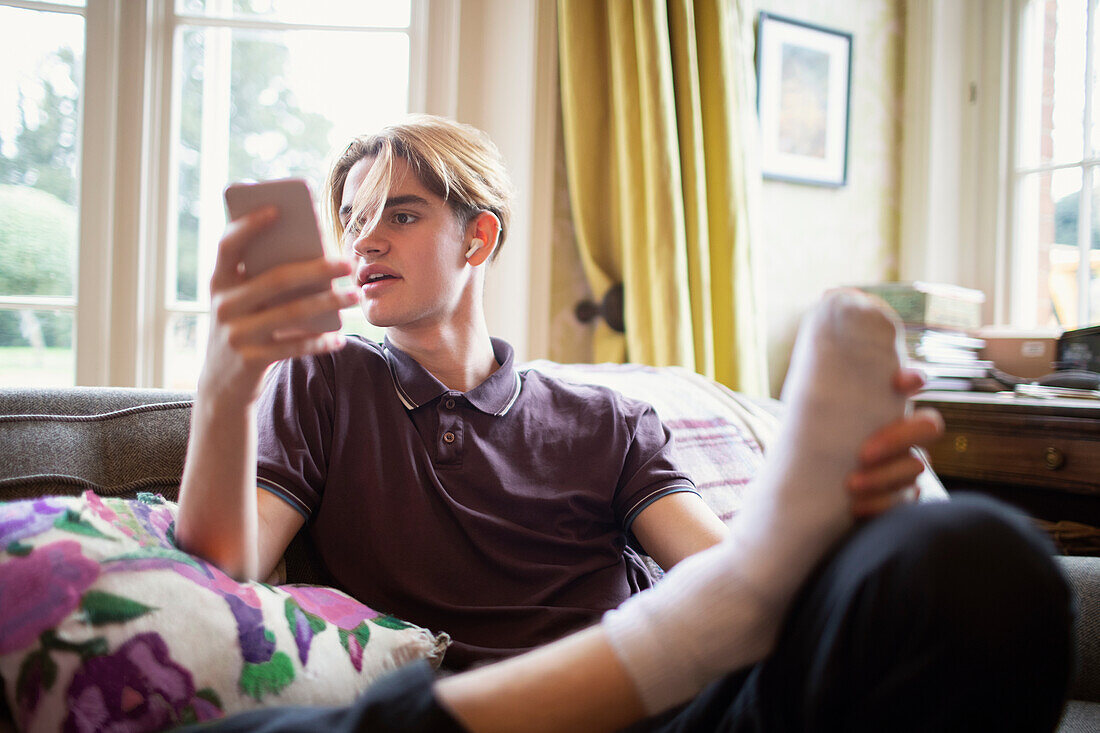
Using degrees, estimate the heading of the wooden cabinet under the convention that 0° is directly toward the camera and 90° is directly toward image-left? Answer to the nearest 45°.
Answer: approximately 0°

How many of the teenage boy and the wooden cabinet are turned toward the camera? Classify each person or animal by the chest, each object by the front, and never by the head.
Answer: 2

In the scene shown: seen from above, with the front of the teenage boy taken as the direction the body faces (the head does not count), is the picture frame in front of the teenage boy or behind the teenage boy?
behind

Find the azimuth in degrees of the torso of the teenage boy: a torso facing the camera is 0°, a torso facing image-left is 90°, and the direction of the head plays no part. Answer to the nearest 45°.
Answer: approximately 0°

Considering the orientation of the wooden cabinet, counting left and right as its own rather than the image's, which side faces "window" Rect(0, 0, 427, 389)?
right

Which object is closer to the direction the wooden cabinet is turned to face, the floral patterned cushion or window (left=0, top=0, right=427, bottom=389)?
the floral patterned cushion
